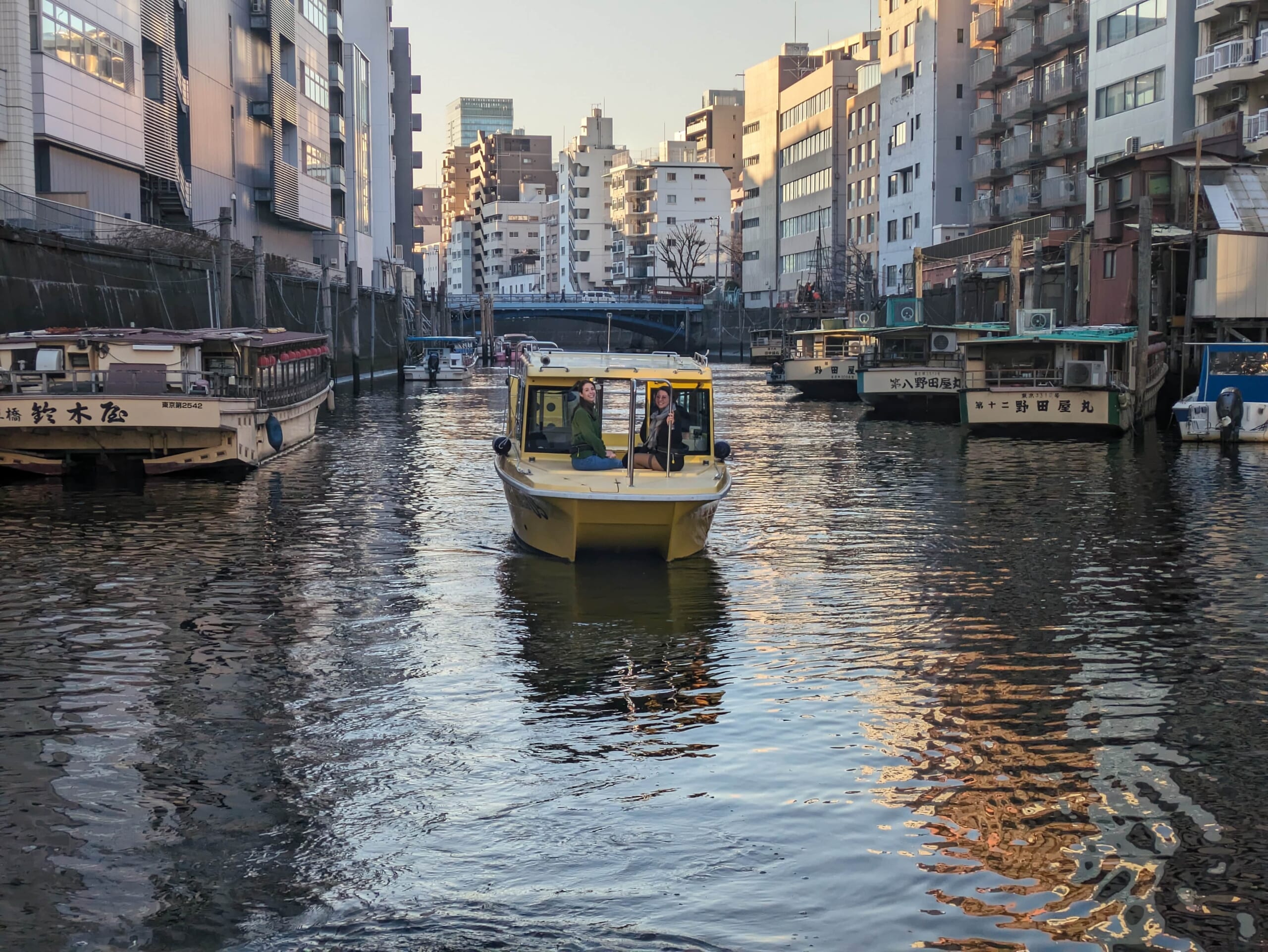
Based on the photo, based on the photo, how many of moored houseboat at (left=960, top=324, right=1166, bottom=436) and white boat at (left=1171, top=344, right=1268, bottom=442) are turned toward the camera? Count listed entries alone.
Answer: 0

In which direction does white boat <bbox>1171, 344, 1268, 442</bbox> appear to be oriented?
away from the camera

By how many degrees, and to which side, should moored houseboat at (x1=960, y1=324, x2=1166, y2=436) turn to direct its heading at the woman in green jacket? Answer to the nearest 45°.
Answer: approximately 180°

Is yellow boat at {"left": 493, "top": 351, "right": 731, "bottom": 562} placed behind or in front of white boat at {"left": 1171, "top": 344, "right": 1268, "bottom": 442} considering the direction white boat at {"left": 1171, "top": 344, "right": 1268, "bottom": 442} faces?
behind

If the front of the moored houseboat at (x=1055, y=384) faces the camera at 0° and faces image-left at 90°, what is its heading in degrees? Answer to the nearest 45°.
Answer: approximately 180°

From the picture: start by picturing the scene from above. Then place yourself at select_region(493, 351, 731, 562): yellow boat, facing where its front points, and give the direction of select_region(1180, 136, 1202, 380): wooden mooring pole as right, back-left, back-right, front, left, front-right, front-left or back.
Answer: back-left

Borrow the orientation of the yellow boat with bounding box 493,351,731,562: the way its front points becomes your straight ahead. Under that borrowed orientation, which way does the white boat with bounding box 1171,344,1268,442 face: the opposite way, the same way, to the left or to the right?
the opposite way

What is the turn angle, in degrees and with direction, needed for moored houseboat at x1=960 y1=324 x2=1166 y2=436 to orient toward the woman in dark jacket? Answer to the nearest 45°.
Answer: approximately 180°

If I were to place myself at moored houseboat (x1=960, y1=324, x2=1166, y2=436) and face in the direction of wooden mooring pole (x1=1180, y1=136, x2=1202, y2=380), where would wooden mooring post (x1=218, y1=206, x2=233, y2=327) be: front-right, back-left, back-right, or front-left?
back-left

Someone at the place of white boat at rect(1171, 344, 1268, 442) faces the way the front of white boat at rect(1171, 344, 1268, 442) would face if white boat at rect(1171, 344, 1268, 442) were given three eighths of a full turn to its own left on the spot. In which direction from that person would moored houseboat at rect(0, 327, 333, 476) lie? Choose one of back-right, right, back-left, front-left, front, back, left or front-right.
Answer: front
